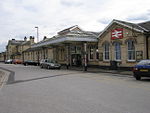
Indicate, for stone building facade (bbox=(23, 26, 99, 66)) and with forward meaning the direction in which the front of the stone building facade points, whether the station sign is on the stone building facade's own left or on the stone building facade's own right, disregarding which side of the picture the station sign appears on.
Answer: on the stone building facade's own left

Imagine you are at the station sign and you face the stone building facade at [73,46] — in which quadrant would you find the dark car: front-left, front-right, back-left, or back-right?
back-left

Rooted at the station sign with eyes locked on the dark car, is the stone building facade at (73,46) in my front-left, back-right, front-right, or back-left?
back-right

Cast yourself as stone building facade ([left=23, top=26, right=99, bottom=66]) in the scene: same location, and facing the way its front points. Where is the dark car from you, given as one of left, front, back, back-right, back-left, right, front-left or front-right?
front-left

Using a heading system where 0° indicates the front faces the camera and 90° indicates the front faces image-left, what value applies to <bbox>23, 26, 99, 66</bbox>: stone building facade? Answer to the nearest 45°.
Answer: approximately 45°
